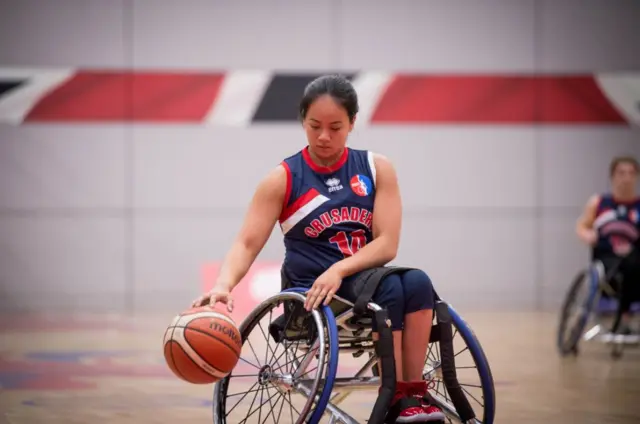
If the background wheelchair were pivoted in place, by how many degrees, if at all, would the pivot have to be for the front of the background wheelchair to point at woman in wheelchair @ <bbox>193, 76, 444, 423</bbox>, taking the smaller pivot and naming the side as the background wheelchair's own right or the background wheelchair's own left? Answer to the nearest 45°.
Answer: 0° — it already faces them

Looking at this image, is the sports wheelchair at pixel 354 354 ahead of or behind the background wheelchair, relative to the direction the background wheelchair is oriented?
ahead

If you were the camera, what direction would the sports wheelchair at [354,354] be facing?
facing the viewer and to the right of the viewer

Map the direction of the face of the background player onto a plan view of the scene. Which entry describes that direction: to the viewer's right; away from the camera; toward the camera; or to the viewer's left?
toward the camera

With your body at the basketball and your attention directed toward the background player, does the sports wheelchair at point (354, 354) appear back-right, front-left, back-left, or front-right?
front-right

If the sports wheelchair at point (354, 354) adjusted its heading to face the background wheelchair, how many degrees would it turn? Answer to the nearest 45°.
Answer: approximately 90° to its left

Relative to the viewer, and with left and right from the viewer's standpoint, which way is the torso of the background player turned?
facing the viewer

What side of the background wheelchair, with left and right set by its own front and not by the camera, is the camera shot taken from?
front
